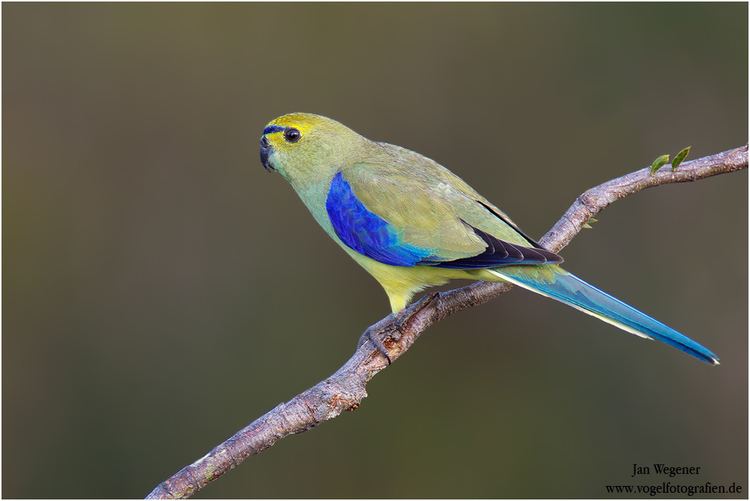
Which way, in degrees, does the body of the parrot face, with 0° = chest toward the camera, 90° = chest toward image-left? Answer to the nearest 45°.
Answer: approximately 90°
